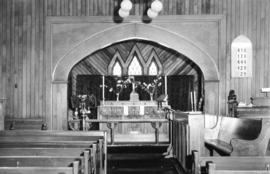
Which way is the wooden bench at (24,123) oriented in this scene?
away from the camera

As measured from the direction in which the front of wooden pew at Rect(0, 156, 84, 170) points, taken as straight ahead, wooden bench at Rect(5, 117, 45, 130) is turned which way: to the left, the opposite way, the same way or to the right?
the same way

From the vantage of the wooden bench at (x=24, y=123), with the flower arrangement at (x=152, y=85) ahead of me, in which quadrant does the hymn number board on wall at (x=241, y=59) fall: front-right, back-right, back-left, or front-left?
front-right

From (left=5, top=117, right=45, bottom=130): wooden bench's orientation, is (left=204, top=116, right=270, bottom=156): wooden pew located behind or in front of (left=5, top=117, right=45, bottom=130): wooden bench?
behind

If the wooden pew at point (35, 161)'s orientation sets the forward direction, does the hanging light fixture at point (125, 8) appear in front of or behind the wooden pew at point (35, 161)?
in front

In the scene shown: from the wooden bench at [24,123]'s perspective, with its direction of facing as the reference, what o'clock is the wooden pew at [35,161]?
The wooden pew is roughly at 12 o'clock from the wooden bench.

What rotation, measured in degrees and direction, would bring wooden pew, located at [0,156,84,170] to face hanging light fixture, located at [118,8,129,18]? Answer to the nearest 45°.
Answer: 0° — it already faces it

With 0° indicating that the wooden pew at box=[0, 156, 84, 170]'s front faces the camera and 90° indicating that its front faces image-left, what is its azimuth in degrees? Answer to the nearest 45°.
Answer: approximately 180°
